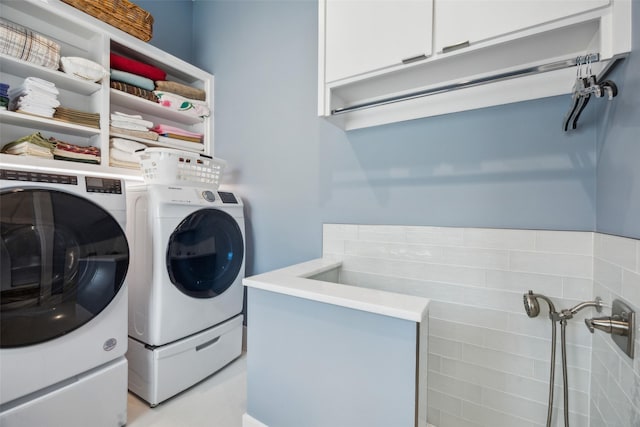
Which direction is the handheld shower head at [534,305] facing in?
to the viewer's left

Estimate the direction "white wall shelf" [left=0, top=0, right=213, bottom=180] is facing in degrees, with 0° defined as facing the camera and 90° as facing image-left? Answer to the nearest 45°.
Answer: approximately 315°

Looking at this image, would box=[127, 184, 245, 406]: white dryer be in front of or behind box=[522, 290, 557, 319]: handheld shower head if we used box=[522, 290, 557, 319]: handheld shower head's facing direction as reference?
in front

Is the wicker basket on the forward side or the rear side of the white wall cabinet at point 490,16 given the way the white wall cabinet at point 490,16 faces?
on the forward side

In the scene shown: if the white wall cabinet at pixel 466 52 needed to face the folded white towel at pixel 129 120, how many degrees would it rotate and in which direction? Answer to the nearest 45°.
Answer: approximately 45° to its right

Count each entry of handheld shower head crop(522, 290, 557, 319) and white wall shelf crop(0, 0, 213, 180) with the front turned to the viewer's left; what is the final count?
1

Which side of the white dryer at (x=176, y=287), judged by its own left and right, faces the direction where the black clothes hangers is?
front

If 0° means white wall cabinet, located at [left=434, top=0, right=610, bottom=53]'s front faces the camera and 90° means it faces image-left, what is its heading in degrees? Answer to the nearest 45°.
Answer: approximately 45°

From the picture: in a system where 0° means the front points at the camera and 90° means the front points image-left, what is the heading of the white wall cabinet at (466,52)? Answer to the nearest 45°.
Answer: approximately 45°

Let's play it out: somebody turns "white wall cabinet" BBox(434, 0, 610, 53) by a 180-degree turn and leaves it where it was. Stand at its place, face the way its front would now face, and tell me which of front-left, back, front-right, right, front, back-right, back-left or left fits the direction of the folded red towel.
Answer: back-left

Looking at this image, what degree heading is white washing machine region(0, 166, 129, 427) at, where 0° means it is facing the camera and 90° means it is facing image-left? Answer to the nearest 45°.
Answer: approximately 315°

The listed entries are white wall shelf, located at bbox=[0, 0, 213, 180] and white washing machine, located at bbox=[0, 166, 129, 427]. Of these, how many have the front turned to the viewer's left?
0
